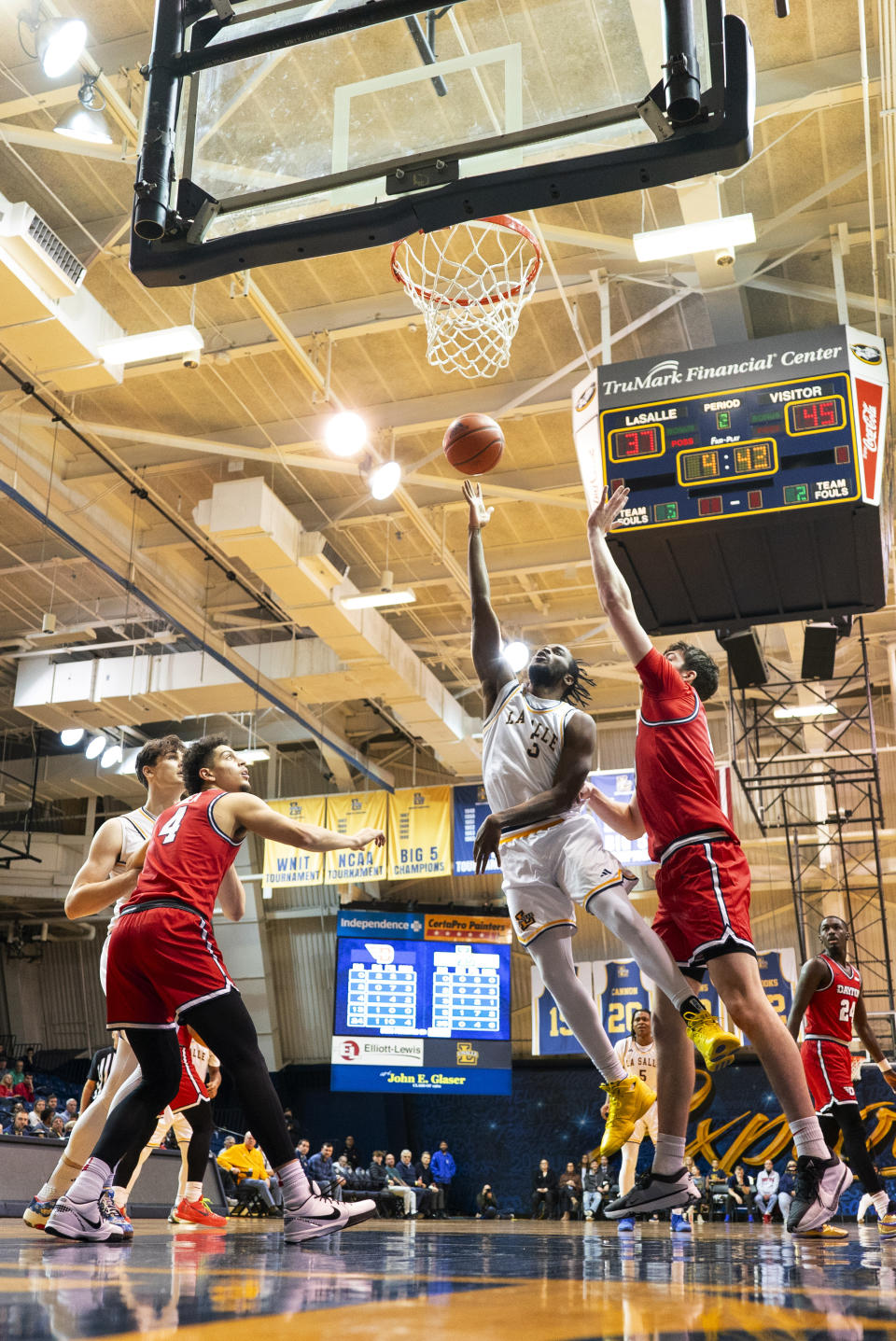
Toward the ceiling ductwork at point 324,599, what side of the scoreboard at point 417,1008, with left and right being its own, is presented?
front

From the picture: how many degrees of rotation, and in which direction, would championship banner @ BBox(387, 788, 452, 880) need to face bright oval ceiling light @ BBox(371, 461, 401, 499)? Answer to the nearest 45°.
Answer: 0° — it already faces it

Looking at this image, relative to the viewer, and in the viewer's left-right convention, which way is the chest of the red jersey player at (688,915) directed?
facing to the left of the viewer

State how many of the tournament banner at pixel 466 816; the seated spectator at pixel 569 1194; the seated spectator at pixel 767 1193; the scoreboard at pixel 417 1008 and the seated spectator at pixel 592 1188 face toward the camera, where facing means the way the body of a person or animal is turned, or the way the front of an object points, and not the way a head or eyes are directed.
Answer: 5

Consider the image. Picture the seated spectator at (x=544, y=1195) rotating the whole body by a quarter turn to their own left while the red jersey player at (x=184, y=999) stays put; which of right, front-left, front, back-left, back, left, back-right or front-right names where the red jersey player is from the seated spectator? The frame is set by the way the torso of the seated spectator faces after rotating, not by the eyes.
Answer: right

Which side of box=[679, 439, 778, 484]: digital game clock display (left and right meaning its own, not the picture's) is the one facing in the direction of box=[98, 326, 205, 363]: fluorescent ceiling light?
right

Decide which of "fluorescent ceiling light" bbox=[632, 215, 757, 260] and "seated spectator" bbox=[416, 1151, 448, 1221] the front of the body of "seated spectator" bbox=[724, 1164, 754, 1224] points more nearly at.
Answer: the fluorescent ceiling light

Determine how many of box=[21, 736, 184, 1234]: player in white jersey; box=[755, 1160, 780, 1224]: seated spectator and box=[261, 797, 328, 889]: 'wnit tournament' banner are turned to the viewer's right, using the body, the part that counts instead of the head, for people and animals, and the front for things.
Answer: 1

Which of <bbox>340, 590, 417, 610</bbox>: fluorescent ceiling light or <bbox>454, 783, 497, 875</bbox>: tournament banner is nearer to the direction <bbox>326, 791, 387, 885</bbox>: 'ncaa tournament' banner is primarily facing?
the fluorescent ceiling light

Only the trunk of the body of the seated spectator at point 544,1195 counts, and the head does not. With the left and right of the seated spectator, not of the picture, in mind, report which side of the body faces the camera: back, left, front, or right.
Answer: front

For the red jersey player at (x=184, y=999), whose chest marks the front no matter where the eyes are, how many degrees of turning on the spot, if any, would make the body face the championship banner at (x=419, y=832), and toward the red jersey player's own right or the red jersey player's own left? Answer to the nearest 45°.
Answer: approximately 45° to the red jersey player's own left

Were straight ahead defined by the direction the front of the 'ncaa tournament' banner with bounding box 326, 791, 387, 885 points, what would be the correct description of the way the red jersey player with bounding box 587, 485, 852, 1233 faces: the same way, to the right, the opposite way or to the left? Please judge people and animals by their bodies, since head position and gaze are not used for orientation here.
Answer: to the right

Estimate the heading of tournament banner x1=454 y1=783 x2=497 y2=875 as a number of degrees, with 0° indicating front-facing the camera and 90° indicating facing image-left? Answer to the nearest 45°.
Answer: approximately 0°

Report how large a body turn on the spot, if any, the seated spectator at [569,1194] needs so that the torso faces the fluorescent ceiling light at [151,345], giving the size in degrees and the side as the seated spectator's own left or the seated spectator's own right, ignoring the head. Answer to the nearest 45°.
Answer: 0° — they already face it
